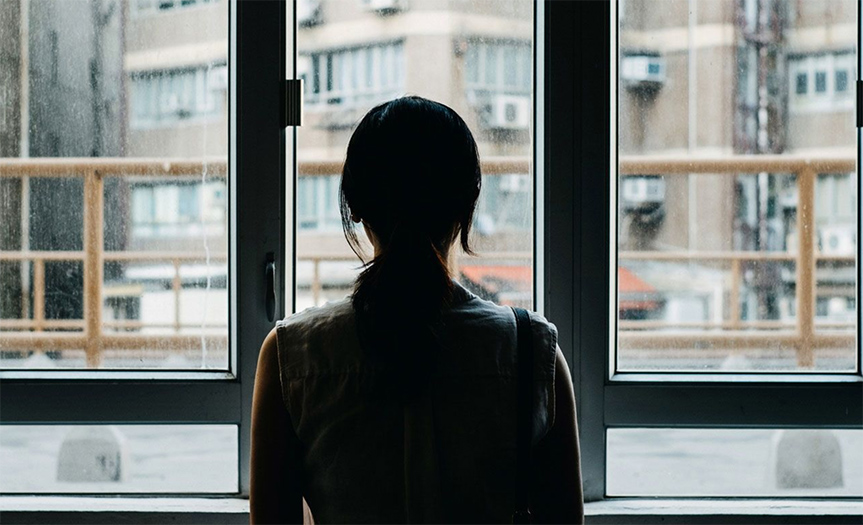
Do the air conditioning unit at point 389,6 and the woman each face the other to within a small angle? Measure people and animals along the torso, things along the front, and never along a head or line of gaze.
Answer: yes

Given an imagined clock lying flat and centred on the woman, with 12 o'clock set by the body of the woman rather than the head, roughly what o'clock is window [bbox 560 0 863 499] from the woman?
The window is roughly at 1 o'clock from the woman.

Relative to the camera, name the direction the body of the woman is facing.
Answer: away from the camera

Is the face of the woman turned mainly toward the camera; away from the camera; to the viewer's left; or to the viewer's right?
away from the camera

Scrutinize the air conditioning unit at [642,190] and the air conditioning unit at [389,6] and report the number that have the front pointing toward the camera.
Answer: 2

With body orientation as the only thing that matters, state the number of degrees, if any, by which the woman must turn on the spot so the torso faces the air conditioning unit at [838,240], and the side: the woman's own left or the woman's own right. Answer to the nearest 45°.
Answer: approximately 45° to the woman's own right

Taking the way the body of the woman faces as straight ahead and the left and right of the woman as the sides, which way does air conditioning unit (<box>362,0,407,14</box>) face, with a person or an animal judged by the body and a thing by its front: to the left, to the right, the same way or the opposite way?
the opposite way

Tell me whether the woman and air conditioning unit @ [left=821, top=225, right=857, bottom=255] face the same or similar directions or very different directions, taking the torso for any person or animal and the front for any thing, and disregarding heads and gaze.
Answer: very different directions

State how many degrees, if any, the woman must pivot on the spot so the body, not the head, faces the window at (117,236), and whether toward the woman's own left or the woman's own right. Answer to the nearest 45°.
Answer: approximately 45° to the woman's own left
